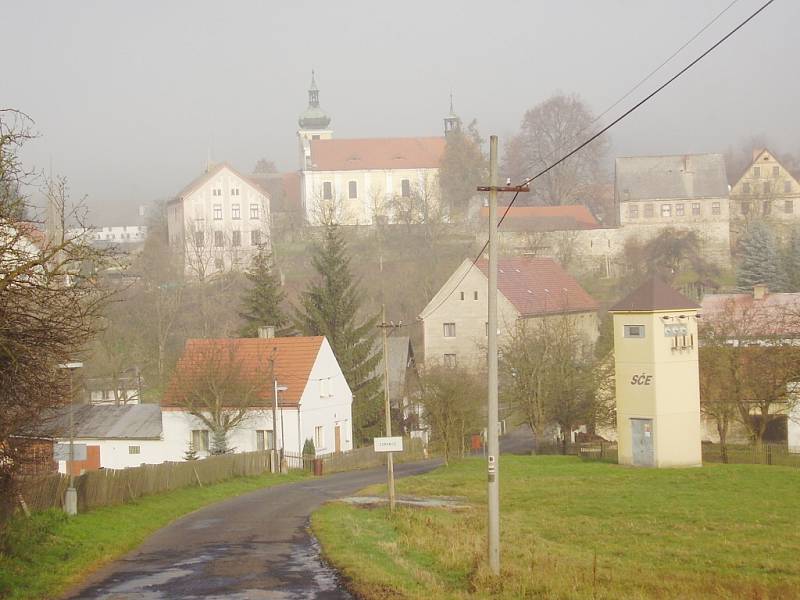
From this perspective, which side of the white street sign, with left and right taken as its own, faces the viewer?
front

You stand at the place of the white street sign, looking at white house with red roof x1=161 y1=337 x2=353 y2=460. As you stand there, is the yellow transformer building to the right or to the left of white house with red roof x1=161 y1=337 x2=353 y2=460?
right

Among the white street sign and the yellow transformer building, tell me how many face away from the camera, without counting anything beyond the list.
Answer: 0

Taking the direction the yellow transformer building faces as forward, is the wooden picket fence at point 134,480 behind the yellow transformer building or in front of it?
in front

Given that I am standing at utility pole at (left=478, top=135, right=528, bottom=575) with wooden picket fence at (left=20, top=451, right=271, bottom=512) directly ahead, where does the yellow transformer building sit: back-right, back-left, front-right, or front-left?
front-right

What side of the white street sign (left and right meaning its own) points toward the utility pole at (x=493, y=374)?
front

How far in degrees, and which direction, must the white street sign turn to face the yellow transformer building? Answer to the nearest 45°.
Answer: approximately 135° to its left

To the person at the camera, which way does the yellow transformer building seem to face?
facing the viewer and to the left of the viewer

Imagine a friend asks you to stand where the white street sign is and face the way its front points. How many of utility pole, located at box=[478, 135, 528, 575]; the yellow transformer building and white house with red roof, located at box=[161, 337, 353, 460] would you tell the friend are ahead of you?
1
